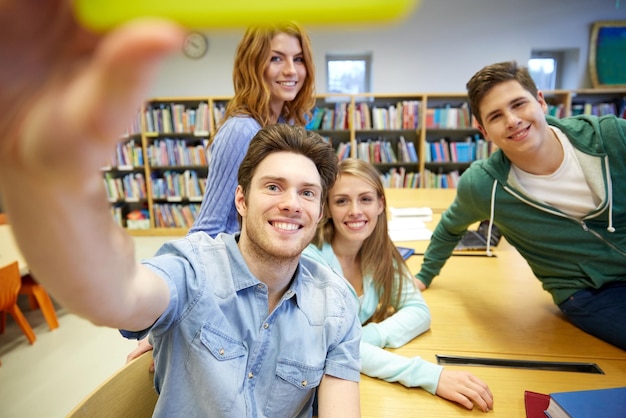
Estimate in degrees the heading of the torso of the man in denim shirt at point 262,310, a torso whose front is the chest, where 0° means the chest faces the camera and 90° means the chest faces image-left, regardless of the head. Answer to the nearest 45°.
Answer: approximately 0°

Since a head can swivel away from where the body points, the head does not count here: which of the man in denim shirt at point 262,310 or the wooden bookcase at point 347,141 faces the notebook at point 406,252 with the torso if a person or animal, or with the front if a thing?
the wooden bookcase

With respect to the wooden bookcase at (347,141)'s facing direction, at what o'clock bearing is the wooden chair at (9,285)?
The wooden chair is roughly at 1 o'clock from the wooden bookcase.

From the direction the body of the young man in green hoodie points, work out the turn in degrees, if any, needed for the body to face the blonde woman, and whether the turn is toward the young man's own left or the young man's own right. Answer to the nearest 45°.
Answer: approximately 45° to the young man's own right

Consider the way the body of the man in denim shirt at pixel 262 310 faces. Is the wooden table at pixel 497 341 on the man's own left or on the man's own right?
on the man's own left

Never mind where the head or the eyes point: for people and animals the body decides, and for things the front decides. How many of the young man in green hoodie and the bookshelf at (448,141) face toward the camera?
2
